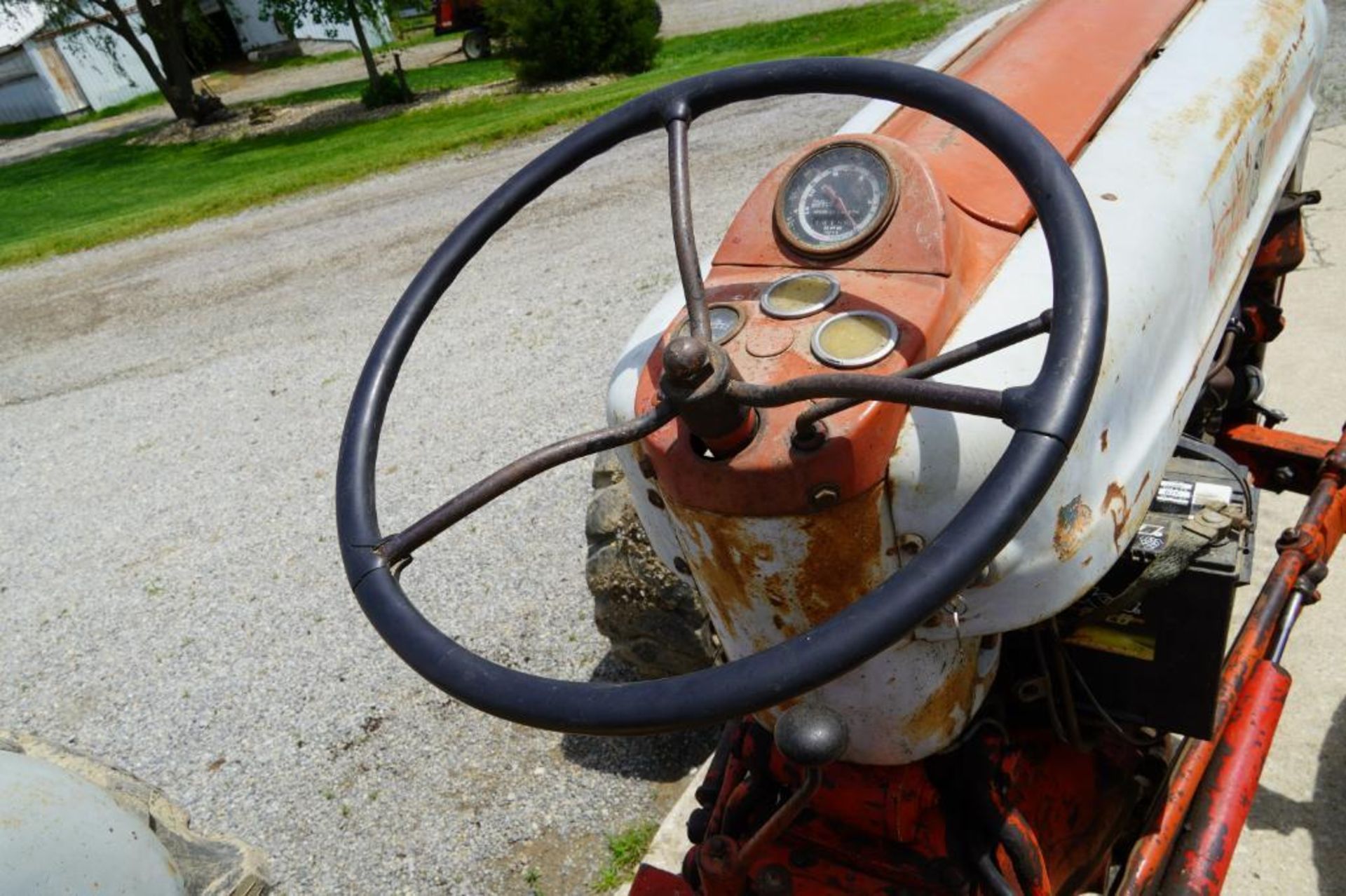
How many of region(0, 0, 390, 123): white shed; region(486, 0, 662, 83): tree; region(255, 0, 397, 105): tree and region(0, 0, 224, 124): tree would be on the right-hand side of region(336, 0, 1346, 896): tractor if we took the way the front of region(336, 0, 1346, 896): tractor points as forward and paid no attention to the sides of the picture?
0

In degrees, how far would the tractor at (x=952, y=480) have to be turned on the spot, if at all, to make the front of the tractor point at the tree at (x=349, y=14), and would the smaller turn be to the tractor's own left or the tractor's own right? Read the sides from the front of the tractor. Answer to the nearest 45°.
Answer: approximately 90° to the tractor's own left

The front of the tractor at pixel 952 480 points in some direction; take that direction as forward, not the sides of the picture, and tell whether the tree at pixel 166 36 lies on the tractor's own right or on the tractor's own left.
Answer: on the tractor's own left

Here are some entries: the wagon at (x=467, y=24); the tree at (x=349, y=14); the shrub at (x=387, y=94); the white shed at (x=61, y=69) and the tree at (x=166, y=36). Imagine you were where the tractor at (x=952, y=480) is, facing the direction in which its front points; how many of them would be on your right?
0

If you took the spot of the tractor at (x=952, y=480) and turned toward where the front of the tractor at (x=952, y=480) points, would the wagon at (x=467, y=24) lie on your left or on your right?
on your left

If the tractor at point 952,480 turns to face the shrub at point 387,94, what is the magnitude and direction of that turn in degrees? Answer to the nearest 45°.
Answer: approximately 90° to its left

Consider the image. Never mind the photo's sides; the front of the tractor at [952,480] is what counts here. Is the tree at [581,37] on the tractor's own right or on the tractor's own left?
on the tractor's own left

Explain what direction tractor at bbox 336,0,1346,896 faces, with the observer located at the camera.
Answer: facing away from the viewer and to the right of the viewer

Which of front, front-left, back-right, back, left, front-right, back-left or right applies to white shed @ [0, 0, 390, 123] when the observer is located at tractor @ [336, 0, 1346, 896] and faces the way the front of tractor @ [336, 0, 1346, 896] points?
left

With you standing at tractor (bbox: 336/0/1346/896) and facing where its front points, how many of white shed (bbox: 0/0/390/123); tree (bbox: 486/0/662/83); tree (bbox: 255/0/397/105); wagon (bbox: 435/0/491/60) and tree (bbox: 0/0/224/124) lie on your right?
0
